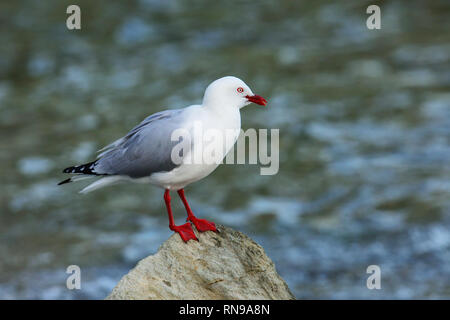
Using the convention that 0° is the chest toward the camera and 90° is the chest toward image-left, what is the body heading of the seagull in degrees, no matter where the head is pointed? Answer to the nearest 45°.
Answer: approximately 270°
